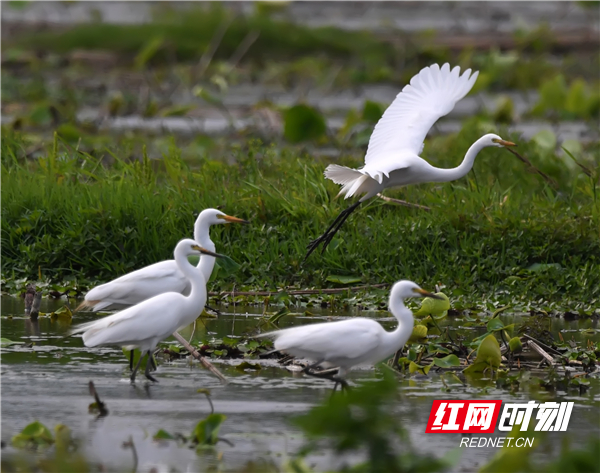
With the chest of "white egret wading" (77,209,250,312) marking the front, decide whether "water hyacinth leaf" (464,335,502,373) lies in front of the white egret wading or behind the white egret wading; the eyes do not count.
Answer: in front

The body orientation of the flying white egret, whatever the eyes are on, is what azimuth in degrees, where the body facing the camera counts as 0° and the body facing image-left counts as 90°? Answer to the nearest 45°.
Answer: approximately 270°

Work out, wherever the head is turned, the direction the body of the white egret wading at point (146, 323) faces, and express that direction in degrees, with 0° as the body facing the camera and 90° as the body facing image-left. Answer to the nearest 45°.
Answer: approximately 270°

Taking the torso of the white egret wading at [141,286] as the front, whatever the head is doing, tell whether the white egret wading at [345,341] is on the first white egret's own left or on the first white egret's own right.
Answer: on the first white egret's own right

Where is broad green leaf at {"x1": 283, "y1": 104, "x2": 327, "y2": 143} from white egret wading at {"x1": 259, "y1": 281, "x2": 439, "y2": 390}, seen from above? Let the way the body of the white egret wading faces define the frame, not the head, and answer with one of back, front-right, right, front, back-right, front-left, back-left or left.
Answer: left

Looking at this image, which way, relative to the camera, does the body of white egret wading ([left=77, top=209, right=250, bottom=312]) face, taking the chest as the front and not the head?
to the viewer's right

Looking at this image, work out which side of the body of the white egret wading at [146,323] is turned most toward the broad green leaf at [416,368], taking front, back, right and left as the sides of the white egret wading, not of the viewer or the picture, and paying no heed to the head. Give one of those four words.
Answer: front

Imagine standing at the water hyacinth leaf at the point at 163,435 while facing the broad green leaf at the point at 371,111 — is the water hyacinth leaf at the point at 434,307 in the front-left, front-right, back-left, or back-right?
front-right

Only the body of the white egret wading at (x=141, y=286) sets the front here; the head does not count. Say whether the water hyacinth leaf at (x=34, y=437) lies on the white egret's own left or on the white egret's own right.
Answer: on the white egret's own right

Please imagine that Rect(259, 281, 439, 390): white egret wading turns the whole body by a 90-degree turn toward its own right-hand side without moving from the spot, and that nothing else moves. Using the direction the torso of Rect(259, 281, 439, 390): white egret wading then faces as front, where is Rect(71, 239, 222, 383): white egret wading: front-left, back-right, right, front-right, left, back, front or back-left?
right

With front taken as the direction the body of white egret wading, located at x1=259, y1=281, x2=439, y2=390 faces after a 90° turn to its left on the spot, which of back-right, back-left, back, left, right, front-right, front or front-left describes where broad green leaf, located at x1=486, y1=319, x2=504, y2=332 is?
front-right

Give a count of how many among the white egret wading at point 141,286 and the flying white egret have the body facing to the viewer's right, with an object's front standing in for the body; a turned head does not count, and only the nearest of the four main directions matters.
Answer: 2

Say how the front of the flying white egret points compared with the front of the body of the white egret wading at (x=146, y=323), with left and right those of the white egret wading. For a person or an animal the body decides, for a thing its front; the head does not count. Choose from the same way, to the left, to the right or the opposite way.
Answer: the same way

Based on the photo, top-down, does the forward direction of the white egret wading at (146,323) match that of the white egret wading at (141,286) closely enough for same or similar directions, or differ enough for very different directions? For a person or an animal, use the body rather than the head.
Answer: same or similar directions

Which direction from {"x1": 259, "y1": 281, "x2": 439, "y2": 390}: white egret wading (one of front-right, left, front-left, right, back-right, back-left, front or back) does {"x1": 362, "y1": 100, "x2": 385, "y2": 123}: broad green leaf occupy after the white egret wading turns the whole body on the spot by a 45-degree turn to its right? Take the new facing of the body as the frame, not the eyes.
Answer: back-left

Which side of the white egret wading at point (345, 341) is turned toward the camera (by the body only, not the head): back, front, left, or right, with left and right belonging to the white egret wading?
right

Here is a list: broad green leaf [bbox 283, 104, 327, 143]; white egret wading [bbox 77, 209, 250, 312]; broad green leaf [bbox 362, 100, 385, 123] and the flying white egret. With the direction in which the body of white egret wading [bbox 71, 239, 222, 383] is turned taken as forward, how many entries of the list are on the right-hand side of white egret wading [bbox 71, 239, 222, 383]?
0

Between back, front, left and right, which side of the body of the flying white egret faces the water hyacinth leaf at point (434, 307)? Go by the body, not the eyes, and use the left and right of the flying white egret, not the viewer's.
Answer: right

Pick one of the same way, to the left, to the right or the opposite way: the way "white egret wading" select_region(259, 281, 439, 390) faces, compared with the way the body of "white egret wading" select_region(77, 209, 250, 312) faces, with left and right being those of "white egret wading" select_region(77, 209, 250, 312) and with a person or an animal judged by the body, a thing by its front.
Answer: the same way

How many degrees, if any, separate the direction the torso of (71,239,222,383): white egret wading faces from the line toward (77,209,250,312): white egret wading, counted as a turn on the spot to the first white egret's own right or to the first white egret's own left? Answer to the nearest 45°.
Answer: approximately 90° to the first white egret's own left
